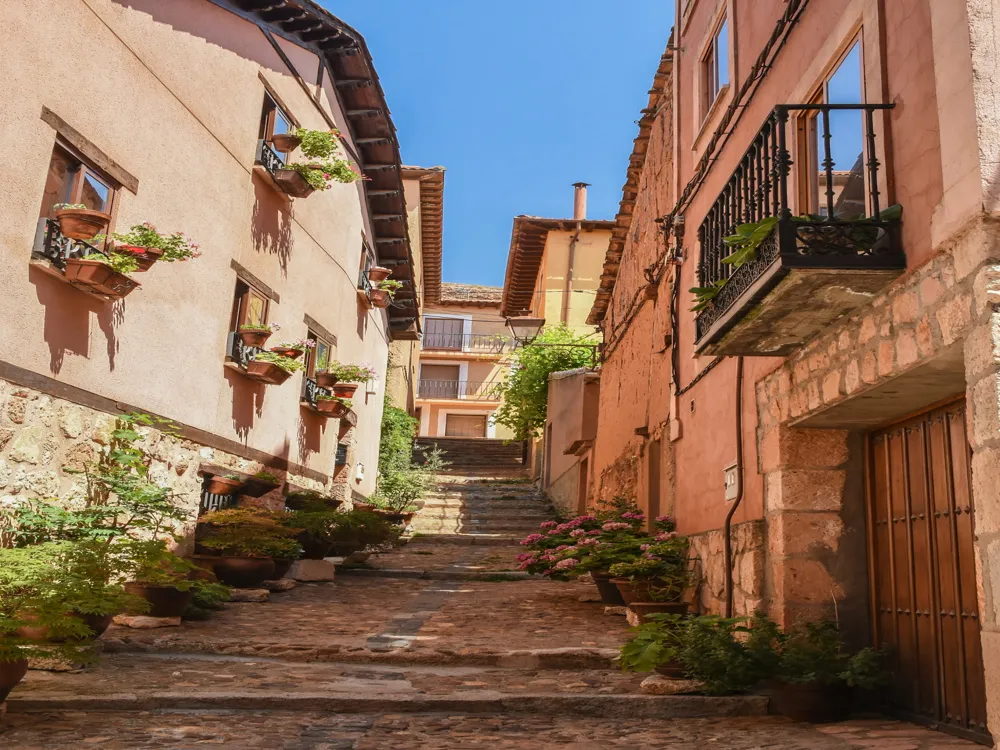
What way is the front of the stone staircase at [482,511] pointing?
toward the camera

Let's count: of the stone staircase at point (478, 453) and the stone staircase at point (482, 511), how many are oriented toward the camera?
2

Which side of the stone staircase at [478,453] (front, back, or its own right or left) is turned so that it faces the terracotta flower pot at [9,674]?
front

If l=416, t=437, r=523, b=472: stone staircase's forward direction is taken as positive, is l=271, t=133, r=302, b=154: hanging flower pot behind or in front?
in front

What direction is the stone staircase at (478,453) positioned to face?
toward the camera

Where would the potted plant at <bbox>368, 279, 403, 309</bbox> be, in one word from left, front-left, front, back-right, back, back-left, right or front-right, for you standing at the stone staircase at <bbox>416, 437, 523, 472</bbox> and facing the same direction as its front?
front

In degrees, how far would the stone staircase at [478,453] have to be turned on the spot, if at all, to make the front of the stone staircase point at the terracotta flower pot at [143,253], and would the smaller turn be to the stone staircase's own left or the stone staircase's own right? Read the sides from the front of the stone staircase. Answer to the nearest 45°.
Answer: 0° — it already faces it

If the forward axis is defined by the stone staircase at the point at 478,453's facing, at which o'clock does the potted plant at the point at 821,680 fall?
The potted plant is roughly at 12 o'clock from the stone staircase.

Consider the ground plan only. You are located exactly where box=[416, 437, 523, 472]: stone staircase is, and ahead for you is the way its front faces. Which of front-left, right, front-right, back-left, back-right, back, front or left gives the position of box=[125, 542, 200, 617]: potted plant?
front

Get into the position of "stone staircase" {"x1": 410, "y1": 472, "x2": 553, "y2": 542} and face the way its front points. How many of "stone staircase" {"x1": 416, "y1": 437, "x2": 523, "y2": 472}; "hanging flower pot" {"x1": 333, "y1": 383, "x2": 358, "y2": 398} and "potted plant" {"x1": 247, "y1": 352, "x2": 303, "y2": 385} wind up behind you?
1

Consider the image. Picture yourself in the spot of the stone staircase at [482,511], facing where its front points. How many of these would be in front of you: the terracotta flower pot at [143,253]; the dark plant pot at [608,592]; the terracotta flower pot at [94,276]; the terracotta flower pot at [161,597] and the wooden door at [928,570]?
5

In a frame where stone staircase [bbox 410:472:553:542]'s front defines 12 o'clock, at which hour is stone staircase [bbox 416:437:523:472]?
stone staircase [bbox 416:437:523:472] is roughly at 6 o'clock from stone staircase [bbox 410:472:553:542].

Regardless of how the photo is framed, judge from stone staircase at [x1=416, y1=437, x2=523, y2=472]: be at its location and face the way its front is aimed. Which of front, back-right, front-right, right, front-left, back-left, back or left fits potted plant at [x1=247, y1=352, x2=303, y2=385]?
front

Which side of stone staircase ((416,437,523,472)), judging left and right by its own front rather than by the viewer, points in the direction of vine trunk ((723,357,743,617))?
front

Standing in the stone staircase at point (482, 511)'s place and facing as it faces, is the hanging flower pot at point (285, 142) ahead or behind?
ahead
